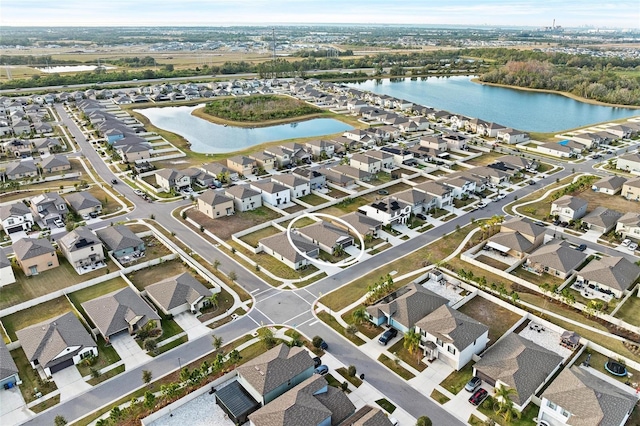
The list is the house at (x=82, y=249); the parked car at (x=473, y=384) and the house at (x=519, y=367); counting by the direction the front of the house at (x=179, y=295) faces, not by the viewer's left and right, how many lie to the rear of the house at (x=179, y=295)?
1

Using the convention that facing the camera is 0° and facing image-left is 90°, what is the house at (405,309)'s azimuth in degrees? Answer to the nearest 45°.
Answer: approximately 45°

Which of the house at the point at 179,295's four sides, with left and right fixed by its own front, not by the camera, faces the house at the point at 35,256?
back

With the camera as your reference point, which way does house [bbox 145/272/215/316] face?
facing the viewer and to the right of the viewer

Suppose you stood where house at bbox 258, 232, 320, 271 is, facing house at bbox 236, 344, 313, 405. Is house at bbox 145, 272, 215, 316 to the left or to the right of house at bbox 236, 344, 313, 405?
right

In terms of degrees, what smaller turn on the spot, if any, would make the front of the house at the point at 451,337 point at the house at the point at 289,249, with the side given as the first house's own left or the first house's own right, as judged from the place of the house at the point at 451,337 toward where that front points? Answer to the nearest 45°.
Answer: approximately 90° to the first house's own right

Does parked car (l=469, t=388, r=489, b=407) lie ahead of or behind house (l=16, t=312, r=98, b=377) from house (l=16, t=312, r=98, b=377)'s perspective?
ahead

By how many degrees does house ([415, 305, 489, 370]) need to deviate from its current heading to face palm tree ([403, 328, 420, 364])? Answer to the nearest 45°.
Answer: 0° — it already faces it

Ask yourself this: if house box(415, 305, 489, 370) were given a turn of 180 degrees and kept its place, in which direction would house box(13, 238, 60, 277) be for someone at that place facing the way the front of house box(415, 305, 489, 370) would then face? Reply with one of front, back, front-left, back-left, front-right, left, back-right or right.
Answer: back-left

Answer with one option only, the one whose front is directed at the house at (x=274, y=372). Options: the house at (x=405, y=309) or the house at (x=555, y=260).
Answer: the house at (x=405, y=309)
